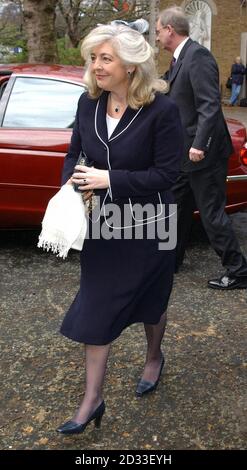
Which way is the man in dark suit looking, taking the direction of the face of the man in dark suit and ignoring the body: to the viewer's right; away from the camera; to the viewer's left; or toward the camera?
to the viewer's left

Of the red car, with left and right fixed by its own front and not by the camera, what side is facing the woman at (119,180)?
left

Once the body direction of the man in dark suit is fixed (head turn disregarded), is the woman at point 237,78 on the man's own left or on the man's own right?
on the man's own right

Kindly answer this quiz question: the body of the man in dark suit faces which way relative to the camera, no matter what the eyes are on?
to the viewer's left

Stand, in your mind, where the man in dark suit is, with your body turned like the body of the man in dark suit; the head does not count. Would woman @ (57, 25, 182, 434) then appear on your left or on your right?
on your left

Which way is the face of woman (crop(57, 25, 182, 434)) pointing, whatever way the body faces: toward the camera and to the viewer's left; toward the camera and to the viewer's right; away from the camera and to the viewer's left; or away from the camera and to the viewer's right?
toward the camera and to the viewer's left

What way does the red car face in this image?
to the viewer's left

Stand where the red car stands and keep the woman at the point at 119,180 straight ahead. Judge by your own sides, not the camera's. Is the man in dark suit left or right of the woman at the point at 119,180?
left
